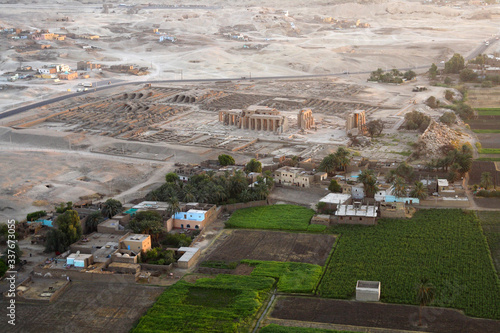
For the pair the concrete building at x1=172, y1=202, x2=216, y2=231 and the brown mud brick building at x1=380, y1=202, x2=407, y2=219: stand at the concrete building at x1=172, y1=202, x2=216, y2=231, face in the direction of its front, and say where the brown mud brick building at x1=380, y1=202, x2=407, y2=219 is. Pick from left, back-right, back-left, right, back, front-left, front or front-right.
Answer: left

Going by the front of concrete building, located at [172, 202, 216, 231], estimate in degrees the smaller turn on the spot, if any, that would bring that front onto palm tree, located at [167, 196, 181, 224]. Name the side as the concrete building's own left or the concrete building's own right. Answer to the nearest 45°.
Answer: approximately 90° to the concrete building's own right

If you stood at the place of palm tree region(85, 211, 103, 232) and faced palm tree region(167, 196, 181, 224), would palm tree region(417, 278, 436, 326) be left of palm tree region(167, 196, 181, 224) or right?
right

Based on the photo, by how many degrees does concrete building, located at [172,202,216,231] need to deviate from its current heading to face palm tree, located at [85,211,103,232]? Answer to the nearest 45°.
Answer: approximately 90° to its right

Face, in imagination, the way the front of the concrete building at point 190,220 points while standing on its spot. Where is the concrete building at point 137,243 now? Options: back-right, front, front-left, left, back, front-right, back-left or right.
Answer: front-right

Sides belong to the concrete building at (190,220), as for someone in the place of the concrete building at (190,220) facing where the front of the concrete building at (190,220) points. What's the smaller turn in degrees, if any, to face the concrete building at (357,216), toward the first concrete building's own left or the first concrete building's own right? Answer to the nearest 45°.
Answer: approximately 90° to the first concrete building's own left

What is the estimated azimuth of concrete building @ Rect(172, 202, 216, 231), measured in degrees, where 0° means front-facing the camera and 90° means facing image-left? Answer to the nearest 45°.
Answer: approximately 0°

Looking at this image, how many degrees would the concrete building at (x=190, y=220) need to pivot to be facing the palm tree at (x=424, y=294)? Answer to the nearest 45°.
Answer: approximately 45° to its left

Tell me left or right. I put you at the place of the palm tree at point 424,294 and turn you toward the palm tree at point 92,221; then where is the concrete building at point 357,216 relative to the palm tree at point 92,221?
right

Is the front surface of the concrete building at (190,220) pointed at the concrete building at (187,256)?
yes
